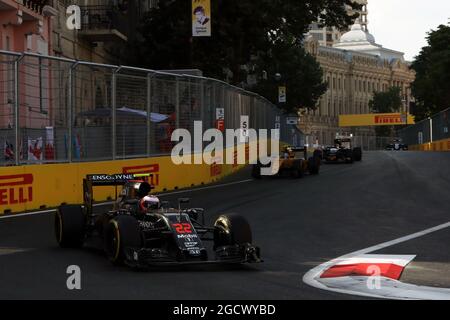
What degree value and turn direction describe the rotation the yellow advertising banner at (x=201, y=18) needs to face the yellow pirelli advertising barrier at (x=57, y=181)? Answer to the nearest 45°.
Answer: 0° — it already faces it

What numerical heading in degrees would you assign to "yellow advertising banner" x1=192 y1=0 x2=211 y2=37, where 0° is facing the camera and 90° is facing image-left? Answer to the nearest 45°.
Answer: approximately 0°

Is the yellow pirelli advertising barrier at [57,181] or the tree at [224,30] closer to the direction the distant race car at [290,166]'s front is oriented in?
the yellow pirelli advertising barrier

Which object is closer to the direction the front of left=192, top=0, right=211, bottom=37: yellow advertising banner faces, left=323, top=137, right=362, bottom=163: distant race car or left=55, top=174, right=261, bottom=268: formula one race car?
the formula one race car

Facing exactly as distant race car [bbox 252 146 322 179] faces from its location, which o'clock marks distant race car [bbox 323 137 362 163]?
distant race car [bbox 323 137 362 163] is roughly at 5 o'clock from distant race car [bbox 252 146 322 179].

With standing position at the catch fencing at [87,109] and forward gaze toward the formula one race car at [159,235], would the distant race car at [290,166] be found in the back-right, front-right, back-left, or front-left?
back-left

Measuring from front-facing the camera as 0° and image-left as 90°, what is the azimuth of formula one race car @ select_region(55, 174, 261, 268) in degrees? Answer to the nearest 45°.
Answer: approximately 315°

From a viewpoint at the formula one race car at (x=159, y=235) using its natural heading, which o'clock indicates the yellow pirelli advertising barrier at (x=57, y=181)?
The yellow pirelli advertising barrier is roughly at 7 o'clock from the formula one race car.

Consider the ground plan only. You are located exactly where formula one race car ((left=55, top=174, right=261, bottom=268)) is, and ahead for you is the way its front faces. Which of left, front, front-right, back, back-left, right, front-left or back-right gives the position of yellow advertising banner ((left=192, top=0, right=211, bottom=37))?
back-left

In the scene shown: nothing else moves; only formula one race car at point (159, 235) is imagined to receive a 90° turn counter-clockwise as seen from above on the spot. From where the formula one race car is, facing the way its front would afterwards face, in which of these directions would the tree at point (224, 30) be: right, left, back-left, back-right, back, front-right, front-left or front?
front-left

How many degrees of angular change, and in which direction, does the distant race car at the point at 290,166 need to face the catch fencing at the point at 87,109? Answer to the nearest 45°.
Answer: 0° — it already faces it
